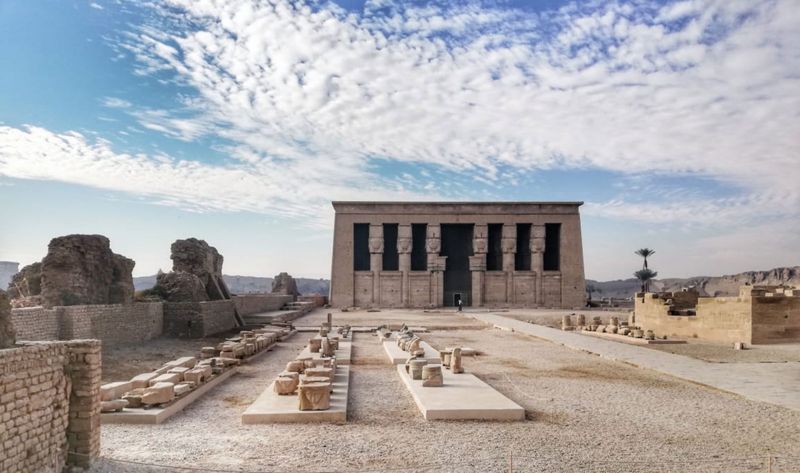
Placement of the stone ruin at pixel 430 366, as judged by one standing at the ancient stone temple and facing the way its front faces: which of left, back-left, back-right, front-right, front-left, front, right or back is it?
front

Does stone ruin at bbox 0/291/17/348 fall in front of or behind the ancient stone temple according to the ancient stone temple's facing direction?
in front

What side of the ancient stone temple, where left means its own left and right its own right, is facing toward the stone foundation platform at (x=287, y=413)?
front

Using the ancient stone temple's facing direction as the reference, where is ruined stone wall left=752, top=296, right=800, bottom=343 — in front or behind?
in front

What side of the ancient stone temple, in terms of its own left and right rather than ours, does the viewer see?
front

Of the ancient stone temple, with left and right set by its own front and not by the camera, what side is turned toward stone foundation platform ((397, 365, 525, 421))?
front

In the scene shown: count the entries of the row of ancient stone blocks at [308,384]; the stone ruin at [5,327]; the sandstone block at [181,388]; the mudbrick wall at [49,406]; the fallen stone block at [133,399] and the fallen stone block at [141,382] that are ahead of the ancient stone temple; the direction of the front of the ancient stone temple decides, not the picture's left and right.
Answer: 6

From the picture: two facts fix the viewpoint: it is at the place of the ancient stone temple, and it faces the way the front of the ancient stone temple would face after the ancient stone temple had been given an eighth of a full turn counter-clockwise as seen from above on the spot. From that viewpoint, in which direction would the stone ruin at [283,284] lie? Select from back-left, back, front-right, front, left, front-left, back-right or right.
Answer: back-right

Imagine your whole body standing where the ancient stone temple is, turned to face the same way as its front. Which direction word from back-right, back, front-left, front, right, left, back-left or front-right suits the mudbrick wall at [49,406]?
front

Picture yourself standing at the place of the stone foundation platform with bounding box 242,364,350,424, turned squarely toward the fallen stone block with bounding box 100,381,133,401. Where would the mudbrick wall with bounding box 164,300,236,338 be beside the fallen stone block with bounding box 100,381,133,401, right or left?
right

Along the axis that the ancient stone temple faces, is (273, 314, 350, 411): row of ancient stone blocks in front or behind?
in front
